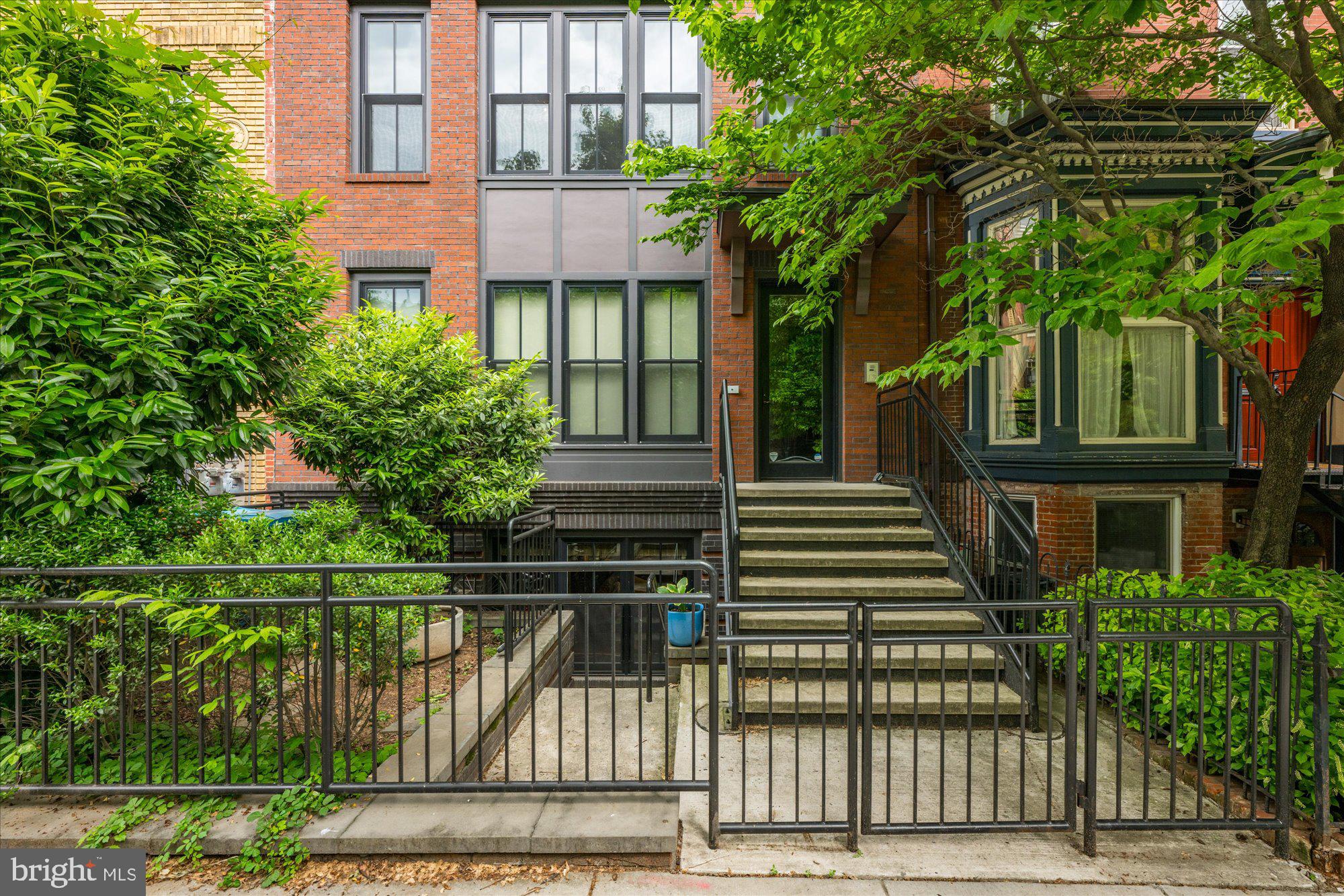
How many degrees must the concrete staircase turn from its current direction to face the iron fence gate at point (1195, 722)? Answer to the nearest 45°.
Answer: approximately 45° to its left

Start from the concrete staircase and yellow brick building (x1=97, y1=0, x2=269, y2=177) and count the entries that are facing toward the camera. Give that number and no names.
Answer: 2

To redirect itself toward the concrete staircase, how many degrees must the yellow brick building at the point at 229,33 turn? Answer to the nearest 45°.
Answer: approximately 45° to its left

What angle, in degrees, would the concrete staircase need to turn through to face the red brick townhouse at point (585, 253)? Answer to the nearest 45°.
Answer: approximately 135° to its right

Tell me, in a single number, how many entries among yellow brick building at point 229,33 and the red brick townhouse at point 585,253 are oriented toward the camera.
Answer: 2

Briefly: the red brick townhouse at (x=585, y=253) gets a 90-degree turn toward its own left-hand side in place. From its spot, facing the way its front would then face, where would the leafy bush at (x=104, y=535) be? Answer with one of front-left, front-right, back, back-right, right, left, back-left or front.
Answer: right

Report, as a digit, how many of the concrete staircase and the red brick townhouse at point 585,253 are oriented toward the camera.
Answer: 2

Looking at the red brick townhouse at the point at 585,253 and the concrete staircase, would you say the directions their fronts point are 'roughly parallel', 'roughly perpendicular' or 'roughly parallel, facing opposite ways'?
roughly parallel

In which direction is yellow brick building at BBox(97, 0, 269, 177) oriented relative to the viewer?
toward the camera

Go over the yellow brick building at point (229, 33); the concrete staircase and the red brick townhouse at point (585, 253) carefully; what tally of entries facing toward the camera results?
3

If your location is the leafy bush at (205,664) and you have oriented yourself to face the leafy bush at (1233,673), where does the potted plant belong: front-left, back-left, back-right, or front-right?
front-left
